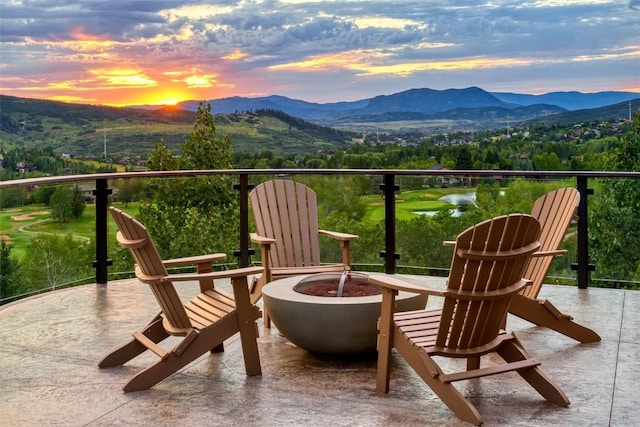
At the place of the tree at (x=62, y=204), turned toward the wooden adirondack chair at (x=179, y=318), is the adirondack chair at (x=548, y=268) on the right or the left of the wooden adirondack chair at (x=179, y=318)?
left

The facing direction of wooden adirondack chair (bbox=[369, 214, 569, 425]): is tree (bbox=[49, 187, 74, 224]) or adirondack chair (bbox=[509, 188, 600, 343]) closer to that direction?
the tree

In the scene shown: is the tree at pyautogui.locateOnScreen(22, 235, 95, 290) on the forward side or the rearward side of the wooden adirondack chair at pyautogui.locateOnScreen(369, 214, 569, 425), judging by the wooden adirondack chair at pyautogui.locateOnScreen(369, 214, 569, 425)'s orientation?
on the forward side

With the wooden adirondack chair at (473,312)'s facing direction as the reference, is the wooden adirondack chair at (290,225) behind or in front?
in front

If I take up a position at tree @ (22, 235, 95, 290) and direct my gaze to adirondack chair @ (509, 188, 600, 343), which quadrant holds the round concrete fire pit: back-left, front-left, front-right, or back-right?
front-right

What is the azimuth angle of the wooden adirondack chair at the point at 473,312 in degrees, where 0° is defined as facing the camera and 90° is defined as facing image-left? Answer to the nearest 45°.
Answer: approximately 135°

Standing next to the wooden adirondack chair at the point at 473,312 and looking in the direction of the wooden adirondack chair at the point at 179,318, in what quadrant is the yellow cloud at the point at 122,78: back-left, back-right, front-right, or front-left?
front-right

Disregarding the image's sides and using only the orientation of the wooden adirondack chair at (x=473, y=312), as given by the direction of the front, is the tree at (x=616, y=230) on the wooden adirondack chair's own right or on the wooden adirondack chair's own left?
on the wooden adirondack chair's own right

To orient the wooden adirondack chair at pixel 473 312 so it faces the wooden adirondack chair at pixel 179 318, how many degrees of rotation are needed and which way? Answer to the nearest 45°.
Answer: approximately 45° to its left

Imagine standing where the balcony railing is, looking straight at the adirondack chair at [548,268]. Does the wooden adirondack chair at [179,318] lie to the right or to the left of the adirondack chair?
right

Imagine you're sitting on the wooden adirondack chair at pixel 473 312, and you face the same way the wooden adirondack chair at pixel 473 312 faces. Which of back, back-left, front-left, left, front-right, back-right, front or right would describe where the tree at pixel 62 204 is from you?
front

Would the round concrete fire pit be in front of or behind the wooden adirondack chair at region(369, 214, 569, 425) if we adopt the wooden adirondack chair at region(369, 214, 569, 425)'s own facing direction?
in front
